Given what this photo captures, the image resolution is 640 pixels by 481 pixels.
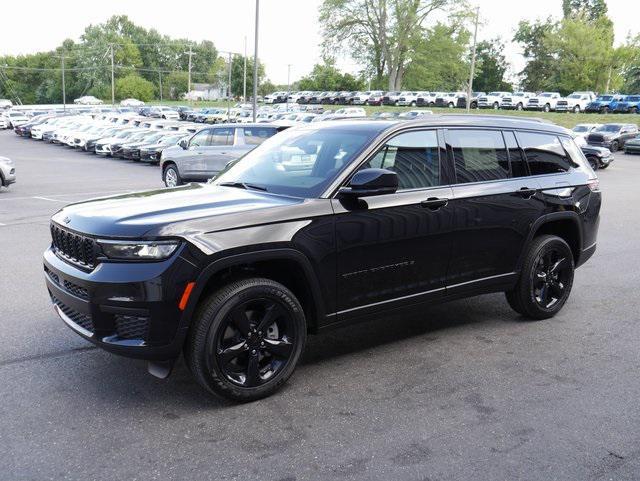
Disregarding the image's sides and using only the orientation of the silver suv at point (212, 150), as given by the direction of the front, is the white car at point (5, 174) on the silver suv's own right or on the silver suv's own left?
on the silver suv's own left

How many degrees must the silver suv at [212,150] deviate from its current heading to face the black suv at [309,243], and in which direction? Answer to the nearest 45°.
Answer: approximately 135° to its left

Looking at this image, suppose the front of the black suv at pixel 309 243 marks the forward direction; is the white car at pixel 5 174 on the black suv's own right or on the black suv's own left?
on the black suv's own right

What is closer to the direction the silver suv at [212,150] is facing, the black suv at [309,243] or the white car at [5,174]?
the white car

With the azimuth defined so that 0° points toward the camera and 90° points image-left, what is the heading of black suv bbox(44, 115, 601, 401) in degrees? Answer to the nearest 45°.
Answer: approximately 45°

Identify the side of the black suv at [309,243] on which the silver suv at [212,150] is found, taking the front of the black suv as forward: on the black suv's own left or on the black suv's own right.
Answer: on the black suv's own right

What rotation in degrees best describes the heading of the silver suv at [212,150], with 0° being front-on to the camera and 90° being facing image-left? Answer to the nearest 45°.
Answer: approximately 135°

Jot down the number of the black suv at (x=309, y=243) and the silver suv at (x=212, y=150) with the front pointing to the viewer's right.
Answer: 0
